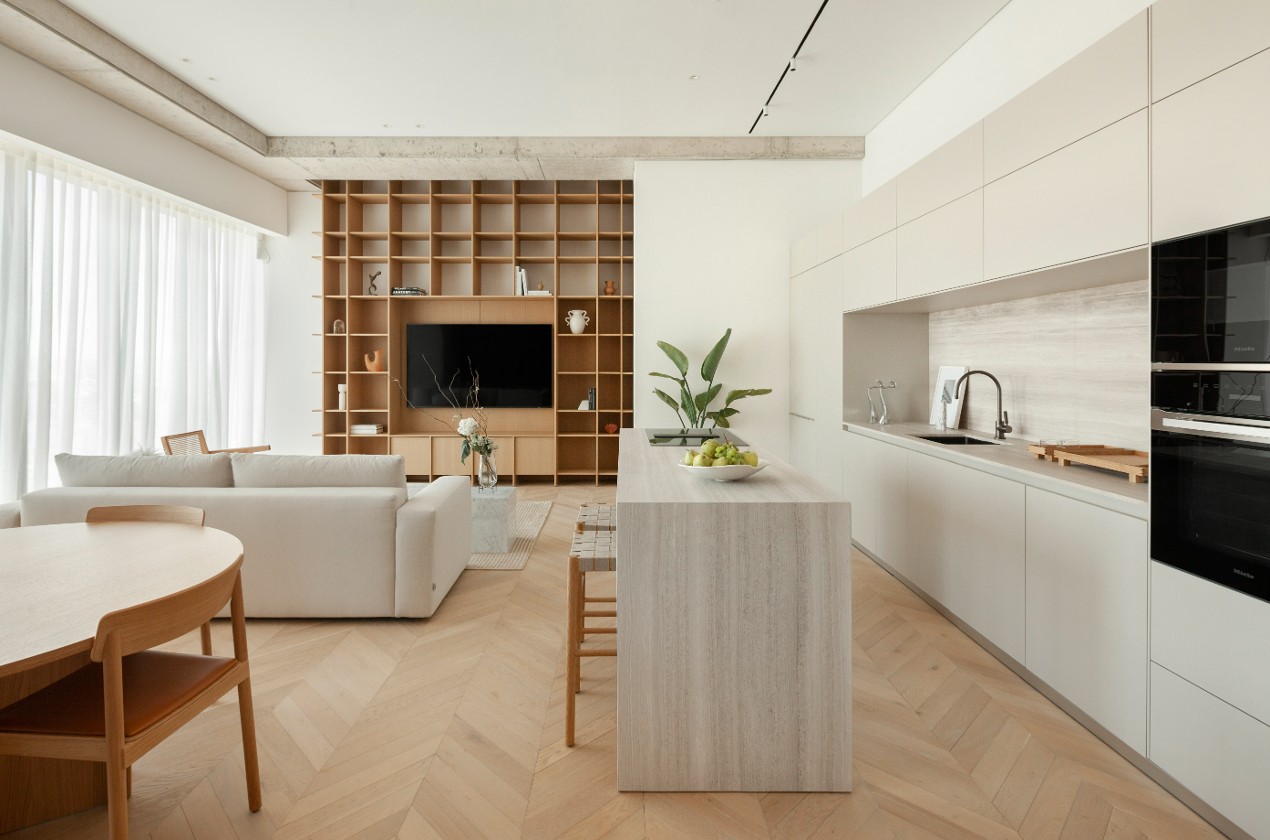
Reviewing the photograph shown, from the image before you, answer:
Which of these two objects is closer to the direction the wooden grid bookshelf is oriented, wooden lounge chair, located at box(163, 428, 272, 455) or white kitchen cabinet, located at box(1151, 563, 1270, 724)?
the white kitchen cabinet

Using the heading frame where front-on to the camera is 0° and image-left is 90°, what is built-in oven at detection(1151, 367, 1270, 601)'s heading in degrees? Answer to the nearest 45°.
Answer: approximately 45°

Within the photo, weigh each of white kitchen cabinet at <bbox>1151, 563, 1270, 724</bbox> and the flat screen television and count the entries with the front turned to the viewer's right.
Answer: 0

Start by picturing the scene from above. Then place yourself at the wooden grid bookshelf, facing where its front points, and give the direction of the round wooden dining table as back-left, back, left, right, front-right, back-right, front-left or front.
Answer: front

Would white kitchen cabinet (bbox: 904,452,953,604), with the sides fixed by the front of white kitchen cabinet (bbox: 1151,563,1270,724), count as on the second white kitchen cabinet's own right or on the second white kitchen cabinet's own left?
on the second white kitchen cabinet's own right

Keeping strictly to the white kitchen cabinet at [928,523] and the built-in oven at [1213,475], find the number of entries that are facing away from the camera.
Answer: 0

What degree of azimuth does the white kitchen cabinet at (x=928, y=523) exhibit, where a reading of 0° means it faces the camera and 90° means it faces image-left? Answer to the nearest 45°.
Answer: approximately 45°

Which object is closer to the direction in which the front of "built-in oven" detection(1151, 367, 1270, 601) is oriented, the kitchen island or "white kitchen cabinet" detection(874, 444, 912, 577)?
the kitchen island

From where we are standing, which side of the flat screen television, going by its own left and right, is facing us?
front

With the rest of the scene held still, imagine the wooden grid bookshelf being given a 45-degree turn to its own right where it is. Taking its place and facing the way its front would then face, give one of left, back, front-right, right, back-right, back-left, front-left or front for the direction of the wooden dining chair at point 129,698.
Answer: front-left

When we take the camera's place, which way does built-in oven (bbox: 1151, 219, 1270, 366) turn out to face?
facing the viewer and to the left of the viewer

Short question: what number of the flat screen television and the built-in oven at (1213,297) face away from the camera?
0
